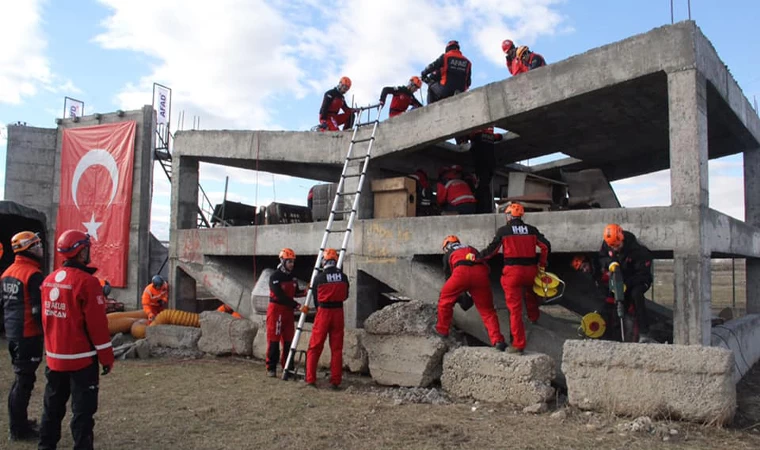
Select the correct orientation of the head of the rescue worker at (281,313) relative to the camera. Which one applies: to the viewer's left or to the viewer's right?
to the viewer's right

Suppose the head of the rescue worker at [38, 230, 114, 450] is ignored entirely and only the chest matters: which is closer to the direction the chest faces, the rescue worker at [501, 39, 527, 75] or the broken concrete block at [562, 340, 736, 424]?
the rescue worker

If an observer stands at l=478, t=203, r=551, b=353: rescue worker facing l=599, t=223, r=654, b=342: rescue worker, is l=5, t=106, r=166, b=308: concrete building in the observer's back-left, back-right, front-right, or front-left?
back-left

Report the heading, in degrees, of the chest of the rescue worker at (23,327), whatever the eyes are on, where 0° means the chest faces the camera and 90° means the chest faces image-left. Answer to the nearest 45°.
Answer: approximately 225°

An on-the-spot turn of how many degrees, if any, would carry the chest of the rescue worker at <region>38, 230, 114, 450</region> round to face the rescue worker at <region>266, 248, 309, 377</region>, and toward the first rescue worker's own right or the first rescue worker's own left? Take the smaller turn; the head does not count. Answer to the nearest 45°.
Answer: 0° — they already face them

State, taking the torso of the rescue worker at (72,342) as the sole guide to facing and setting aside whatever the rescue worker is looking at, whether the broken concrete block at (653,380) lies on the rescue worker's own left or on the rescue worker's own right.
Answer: on the rescue worker's own right

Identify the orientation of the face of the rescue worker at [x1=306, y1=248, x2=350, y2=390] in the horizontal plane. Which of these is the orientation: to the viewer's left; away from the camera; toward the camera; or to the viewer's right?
away from the camera

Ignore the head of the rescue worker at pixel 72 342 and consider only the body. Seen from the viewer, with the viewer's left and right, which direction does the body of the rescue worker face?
facing away from the viewer and to the right of the viewer
